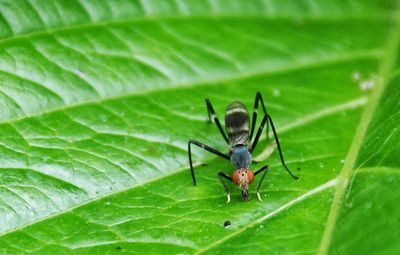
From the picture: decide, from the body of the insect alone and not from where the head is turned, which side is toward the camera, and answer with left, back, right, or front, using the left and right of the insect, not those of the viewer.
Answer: front
